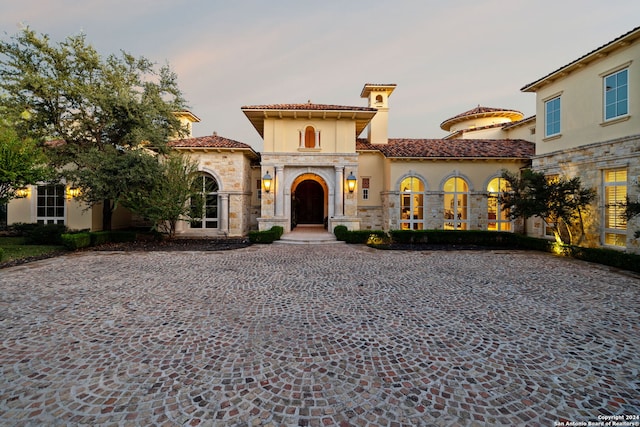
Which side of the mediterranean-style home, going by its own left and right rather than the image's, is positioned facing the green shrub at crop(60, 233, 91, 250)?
right

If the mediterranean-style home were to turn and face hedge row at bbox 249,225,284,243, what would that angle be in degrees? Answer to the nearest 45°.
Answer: approximately 45° to its right

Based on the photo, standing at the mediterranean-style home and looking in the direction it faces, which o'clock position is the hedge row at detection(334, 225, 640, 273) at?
The hedge row is roughly at 10 o'clock from the mediterranean-style home.

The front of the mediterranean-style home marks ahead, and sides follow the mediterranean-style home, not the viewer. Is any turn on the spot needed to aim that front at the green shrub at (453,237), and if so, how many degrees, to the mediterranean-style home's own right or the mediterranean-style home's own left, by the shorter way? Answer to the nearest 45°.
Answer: approximately 45° to the mediterranean-style home's own left

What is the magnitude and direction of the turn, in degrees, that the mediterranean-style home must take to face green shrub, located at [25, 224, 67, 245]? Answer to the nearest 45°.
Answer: approximately 90° to its right

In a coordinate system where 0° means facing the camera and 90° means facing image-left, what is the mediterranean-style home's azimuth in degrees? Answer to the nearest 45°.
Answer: approximately 0°

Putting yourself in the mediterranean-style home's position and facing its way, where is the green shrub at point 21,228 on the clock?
The green shrub is roughly at 3 o'clock from the mediterranean-style home.
